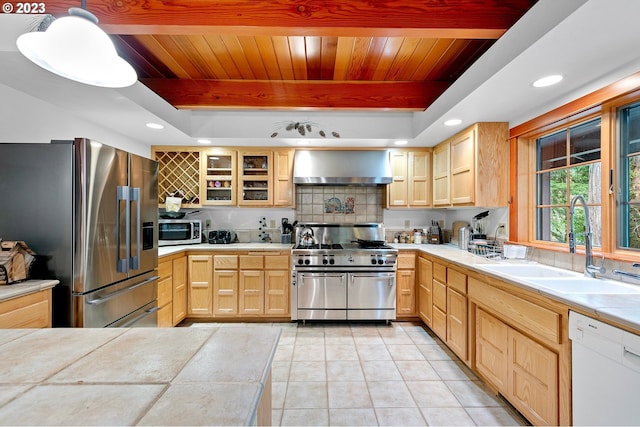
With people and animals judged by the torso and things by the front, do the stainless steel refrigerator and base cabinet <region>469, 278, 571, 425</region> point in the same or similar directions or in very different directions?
very different directions

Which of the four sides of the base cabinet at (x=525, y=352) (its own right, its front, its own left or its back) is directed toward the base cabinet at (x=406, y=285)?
right

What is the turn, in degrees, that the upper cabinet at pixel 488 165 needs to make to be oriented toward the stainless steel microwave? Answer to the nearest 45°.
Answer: approximately 45° to its right

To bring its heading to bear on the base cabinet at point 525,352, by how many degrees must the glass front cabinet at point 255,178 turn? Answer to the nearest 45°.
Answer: approximately 45° to its left

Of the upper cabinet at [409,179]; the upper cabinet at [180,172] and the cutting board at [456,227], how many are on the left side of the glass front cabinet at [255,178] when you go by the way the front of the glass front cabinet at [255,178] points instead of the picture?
2

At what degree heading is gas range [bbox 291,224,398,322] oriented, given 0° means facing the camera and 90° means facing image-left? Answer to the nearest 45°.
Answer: approximately 0°

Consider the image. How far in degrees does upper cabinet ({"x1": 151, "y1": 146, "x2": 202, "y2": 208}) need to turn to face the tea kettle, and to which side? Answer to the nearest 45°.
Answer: approximately 90° to its left

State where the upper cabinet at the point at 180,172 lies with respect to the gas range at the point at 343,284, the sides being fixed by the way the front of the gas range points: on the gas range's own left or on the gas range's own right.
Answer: on the gas range's own right

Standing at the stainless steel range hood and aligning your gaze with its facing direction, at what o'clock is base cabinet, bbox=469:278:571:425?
The base cabinet is roughly at 11 o'clock from the stainless steel range hood.

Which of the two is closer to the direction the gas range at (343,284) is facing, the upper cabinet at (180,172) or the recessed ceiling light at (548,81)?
the recessed ceiling light
